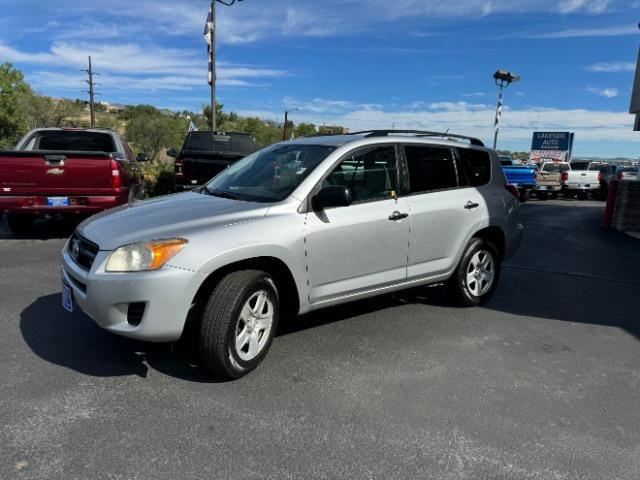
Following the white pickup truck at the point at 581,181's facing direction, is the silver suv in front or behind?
behind

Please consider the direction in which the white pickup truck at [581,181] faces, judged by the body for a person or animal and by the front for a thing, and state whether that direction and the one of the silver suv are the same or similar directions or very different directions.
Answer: very different directions

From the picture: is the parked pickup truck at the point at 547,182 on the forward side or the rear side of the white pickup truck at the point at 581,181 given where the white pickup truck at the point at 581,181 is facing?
on the rear side

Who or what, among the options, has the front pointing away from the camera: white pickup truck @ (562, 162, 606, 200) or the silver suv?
the white pickup truck

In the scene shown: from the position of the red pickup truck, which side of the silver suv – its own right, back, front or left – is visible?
right

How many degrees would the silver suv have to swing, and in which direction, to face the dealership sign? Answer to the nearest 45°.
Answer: approximately 180°

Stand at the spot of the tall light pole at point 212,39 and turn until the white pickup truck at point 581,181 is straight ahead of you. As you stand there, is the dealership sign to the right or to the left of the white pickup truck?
left

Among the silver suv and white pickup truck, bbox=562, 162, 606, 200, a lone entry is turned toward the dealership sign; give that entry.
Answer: the white pickup truck

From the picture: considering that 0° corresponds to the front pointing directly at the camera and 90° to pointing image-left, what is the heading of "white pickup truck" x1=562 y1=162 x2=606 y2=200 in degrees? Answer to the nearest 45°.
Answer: approximately 180°
